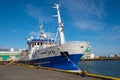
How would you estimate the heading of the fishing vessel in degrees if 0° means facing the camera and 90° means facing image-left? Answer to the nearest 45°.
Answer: approximately 315°
